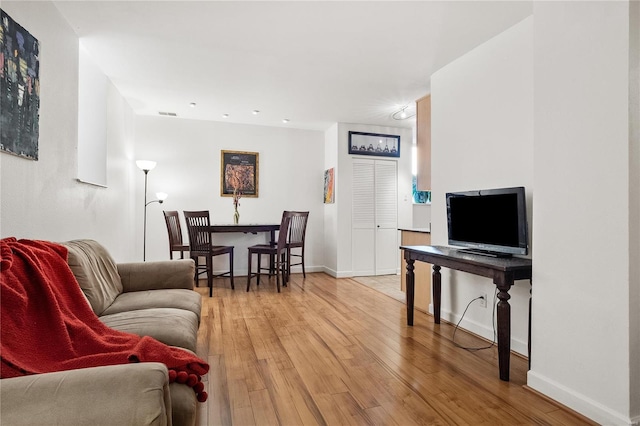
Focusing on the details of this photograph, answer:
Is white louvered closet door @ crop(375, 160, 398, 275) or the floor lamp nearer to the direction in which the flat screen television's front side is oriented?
the floor lamp

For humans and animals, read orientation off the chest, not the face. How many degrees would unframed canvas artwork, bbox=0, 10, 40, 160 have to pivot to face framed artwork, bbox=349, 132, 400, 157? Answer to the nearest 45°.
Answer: approximately 45° to its left

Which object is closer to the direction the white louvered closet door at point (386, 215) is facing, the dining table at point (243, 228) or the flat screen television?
the flat screen television

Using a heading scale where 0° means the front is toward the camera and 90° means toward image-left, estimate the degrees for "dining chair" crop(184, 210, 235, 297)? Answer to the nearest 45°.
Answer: approximately 225°

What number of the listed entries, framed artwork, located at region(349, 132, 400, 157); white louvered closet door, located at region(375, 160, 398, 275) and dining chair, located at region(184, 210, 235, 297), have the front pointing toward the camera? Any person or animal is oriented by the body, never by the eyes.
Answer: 2

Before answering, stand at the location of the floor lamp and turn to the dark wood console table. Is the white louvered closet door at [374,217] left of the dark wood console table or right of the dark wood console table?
left

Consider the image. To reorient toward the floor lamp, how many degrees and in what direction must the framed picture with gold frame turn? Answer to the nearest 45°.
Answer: approximately 90° to its right

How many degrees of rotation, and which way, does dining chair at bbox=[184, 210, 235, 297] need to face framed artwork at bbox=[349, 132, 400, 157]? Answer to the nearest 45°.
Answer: approximately 45° to its right

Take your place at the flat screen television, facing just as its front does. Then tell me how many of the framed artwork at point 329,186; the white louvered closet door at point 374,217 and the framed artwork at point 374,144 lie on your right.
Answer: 3

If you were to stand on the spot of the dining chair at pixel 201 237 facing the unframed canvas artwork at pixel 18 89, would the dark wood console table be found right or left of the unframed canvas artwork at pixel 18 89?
left

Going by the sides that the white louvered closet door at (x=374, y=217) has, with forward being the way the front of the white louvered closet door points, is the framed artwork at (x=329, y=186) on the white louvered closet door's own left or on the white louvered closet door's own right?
on the white louvered closet door's own right

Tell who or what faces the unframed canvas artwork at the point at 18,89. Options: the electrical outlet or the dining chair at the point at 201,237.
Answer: the electrical outlet
